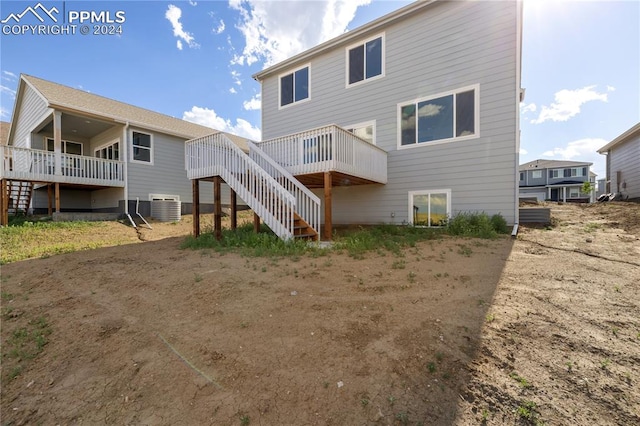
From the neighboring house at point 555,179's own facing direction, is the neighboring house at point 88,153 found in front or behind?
in front

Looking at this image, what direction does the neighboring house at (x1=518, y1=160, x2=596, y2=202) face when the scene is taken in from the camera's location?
facing the viewer and to the left of the viewer

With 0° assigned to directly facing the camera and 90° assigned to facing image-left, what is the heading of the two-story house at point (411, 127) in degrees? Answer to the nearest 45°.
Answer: approximately 225°

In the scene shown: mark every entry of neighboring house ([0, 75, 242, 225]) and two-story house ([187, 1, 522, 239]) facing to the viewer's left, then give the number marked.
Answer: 0

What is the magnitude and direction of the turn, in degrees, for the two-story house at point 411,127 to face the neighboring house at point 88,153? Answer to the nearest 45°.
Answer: approximately 135° to its left

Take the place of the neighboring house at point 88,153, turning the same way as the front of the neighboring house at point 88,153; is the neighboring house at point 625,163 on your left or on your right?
on your right

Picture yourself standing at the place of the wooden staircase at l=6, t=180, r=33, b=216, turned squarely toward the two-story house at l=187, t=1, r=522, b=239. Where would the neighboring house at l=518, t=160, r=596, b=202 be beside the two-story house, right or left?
left

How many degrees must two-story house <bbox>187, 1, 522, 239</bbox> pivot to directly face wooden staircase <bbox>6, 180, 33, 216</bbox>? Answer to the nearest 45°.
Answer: approximately 135° to its left

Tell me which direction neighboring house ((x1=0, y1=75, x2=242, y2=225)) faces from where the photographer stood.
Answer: facing away from the viewer and to the right of the viewer

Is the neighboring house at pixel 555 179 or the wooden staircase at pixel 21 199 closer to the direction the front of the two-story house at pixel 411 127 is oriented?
the neighboring house

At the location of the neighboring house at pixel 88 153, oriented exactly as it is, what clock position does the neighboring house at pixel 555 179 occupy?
the neighboring house at pixel 555 179 is roughly at 2 o'clock from the neighboring house at pixel 88 153.

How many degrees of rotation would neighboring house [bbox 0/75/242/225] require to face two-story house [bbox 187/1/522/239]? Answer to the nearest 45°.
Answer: approximately 90° to its right

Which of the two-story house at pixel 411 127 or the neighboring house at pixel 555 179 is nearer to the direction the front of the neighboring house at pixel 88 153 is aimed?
the neighboring house
